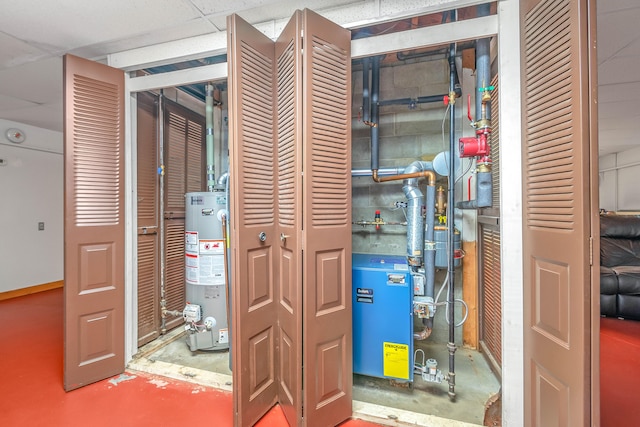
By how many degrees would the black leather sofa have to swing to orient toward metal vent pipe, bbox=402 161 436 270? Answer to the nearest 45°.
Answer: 0° — it already faces it

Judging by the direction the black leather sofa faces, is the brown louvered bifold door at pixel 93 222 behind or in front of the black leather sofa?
in front

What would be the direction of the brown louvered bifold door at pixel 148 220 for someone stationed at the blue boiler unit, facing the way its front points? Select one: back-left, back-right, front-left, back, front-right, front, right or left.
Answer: right

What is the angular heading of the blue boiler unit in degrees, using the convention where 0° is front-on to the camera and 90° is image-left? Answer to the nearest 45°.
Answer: approximately 0°

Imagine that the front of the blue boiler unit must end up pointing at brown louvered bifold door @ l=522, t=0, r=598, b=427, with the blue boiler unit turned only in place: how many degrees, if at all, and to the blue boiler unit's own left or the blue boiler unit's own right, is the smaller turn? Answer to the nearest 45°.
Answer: approximately 45° to the blue boiler unit's own left

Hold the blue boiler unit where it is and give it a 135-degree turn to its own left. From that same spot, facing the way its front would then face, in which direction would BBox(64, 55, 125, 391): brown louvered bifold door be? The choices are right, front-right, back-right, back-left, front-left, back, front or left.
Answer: back-left

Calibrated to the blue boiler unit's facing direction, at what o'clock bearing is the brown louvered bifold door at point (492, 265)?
The brown louvered bifold door is roughly at 8 o'clock from the blue boiler unit.

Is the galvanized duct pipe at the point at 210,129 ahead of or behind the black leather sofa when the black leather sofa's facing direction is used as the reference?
ahead

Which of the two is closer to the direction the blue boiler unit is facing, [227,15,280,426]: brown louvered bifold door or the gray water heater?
the brown louvered bifold door

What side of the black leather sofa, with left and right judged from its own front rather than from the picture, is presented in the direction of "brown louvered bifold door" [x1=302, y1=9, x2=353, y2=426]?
front
